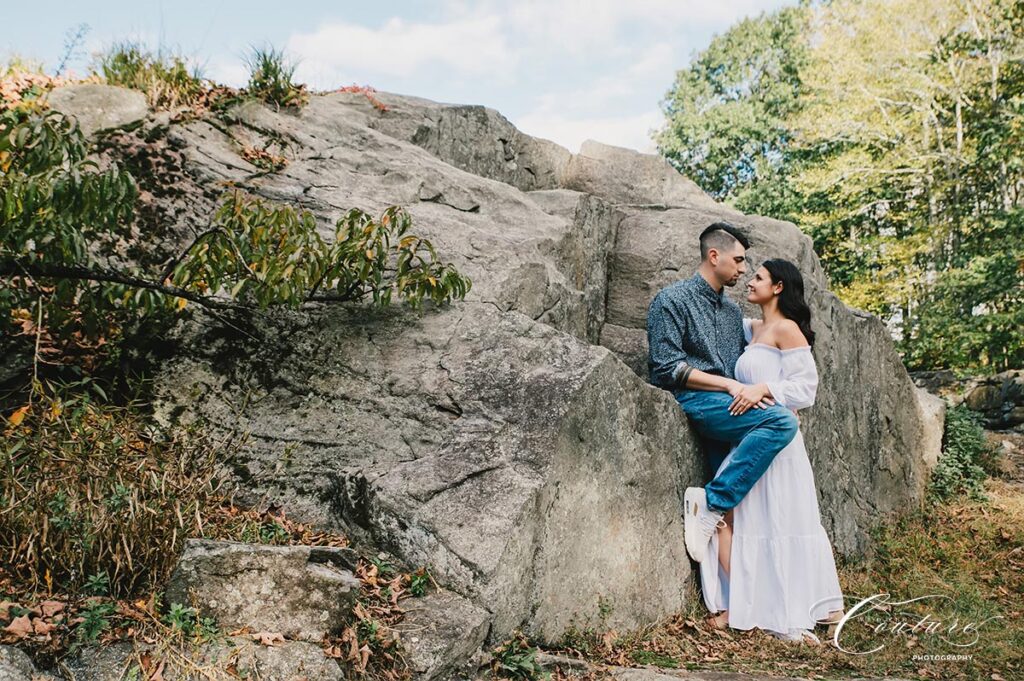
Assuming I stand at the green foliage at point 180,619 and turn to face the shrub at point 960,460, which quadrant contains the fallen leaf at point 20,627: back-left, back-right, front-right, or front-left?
back-left

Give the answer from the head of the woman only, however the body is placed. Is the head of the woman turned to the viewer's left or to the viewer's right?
to the viewer's left

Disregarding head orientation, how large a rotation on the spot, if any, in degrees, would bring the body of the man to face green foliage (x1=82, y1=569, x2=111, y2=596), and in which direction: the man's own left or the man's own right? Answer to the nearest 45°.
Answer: approximately 90° to the man's own right

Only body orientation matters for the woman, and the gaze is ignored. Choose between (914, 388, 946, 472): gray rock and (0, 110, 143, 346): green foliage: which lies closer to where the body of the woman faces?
the green foliage

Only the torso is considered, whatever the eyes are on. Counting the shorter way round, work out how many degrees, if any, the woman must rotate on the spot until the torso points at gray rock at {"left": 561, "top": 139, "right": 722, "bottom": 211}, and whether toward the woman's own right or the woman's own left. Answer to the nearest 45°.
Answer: approximately 90° to the woman's own right

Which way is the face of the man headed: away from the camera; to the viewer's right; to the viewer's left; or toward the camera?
to the viewer's right

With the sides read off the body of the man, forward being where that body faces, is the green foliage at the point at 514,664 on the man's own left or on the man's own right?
on the man's own right

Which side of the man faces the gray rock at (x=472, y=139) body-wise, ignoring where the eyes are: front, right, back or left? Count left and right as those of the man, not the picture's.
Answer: back

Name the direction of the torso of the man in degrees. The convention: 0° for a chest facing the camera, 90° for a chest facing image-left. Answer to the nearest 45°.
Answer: approximately 315°

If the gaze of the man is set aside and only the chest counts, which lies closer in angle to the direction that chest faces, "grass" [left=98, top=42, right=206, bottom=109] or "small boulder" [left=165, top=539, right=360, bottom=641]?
the small boulder

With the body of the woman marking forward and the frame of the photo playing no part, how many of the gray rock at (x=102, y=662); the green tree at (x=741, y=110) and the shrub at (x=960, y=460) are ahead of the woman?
1
